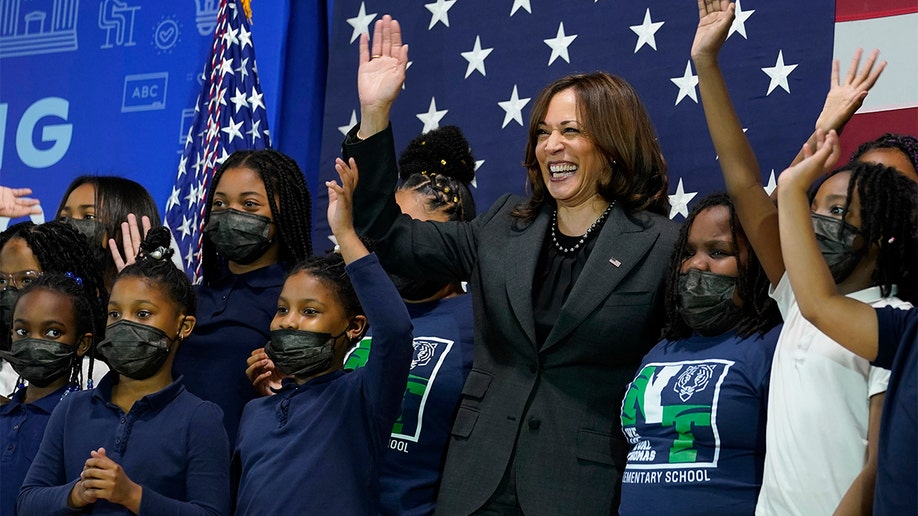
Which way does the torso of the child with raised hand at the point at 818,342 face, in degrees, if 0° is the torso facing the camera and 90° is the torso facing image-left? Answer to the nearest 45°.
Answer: approximately 45°

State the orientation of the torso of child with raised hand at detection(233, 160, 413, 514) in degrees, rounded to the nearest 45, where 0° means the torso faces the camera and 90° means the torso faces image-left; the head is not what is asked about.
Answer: approximately 45°

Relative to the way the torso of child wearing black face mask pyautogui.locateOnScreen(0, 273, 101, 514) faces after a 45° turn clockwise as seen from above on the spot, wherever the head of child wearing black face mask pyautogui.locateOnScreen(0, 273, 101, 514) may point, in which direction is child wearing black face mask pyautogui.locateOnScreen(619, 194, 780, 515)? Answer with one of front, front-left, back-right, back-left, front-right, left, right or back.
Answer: back-left

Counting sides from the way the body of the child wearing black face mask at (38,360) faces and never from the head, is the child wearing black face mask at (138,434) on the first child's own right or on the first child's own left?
on the first child's own left

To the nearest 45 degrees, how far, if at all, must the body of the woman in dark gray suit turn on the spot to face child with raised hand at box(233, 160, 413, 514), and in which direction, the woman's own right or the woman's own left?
approximately 45° to the woman's own right

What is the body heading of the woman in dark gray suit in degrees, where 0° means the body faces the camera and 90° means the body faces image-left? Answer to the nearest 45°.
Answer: approximately 45°

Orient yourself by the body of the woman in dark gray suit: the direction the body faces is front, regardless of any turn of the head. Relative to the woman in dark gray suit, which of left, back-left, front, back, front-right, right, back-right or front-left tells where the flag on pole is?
right

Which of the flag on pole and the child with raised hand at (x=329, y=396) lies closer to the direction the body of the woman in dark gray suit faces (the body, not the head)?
the child with raised hand

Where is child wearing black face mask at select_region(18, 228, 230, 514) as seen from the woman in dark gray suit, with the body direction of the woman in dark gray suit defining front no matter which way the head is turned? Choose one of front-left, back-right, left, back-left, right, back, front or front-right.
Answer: front-right
